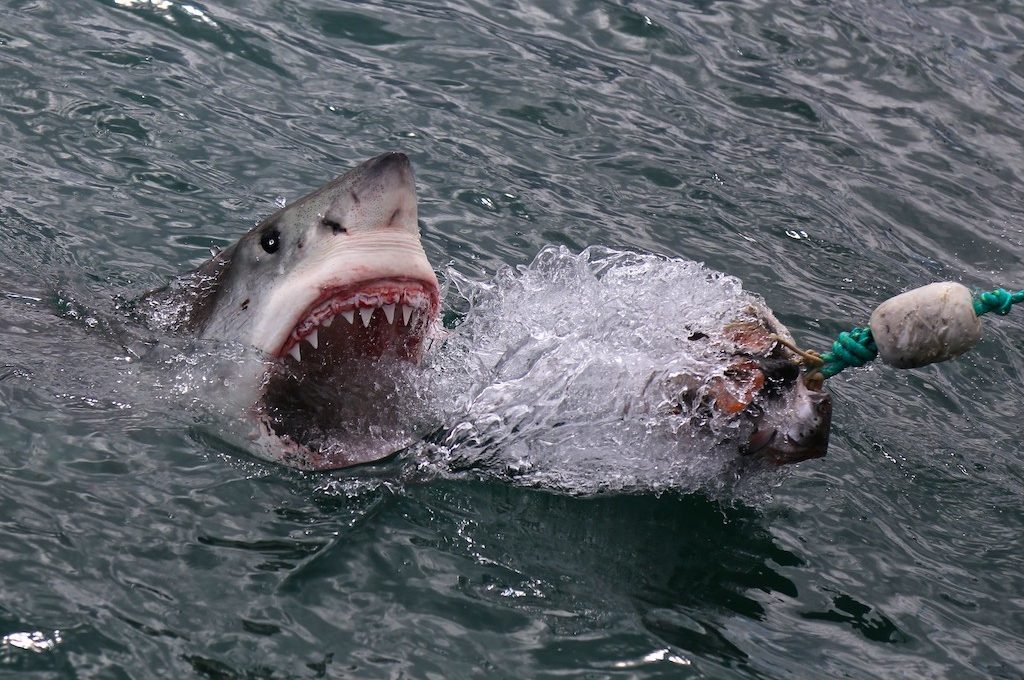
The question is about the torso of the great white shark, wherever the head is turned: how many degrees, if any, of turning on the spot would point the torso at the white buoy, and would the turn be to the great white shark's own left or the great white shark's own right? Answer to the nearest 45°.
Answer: approximately 45° to the great white shark's own left

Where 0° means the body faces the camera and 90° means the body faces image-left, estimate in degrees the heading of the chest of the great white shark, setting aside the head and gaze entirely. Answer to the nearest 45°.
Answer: approximately 315°

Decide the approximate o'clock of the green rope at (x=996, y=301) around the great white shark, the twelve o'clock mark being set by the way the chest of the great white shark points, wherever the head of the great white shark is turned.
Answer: The green rope is roughly at 11 o'clock from the great white shark.
